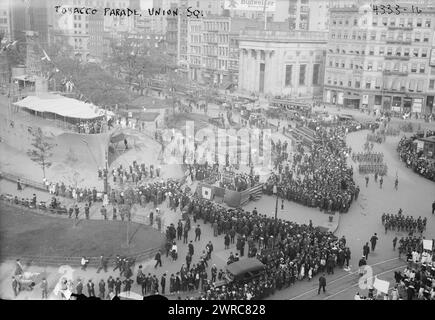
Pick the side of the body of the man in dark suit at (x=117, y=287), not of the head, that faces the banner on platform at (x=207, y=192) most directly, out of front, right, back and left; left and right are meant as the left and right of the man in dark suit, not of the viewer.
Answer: front

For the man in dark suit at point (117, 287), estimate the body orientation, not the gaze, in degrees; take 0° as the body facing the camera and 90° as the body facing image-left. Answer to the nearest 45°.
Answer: approximately 180°

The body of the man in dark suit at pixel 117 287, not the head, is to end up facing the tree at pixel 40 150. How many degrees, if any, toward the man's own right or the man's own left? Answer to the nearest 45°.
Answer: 0° — they already face it

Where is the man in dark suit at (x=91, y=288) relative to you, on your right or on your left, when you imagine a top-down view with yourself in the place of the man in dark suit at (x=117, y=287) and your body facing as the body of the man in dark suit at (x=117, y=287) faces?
on your left

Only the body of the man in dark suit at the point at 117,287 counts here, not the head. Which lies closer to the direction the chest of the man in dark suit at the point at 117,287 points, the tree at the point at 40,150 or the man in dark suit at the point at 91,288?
the tree
